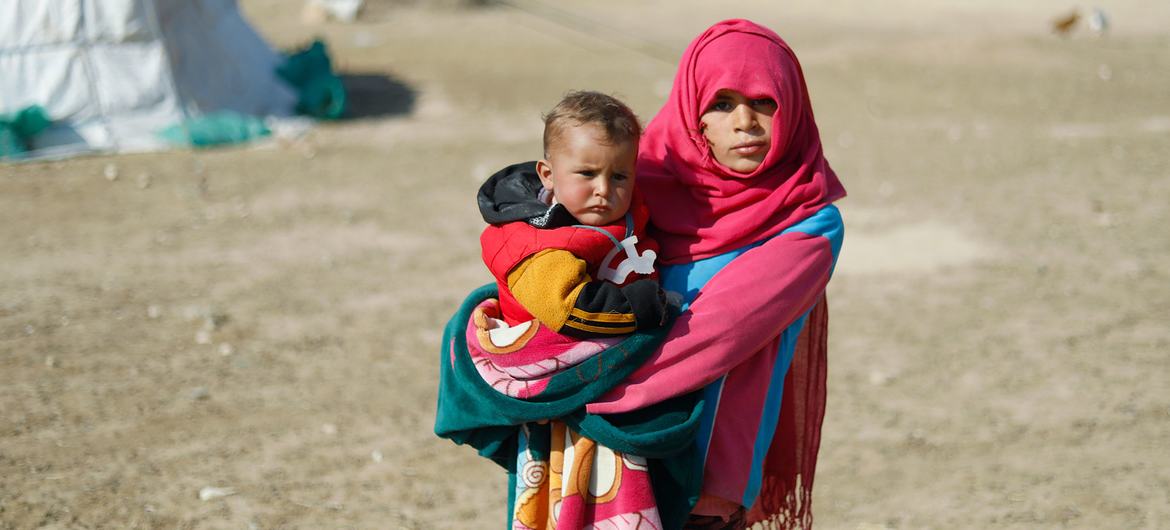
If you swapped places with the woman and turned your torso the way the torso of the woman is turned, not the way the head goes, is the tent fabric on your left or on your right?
on your right

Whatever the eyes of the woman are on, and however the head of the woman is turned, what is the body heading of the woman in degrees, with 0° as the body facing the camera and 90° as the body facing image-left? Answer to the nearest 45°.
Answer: approximately 45°
